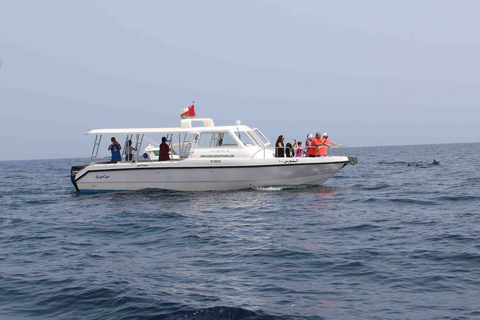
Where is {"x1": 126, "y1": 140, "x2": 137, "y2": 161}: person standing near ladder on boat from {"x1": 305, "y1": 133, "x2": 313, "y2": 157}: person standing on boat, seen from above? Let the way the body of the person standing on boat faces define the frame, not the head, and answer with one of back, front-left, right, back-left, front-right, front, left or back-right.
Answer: back

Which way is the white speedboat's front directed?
to the viewer's right

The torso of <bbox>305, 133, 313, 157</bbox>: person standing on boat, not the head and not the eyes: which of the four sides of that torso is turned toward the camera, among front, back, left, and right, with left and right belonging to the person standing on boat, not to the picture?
right

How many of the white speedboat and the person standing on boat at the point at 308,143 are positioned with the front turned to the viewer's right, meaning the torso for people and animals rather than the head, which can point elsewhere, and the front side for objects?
2
